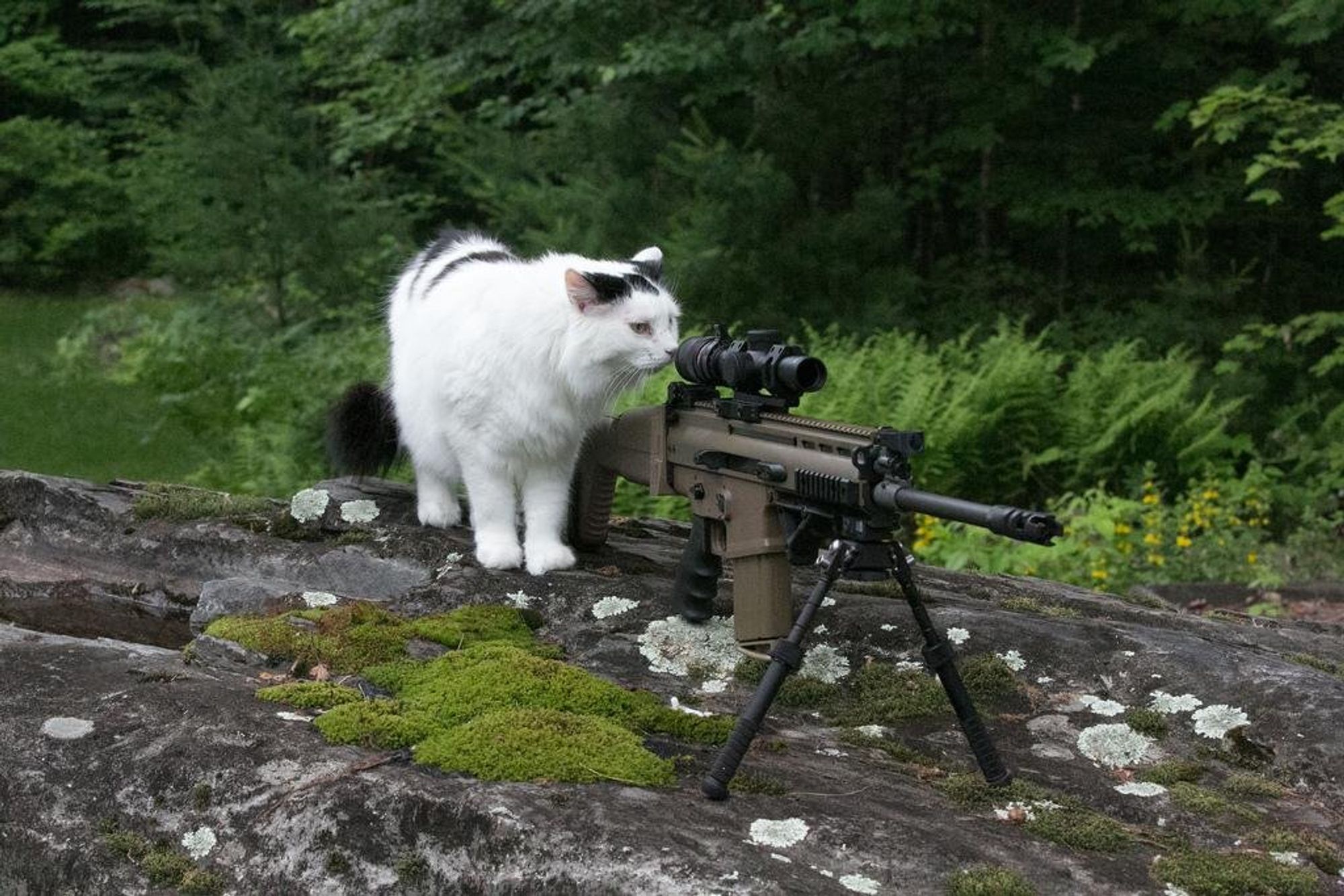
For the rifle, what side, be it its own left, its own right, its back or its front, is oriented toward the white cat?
back

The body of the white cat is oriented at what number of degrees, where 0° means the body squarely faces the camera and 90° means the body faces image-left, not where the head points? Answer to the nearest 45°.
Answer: approximately 315°
